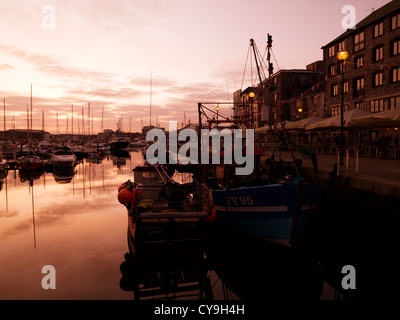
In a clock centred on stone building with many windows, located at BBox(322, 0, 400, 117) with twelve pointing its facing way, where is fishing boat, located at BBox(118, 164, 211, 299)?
The fishing boat is roughly at 11 o'clock from the stone building with many windows.

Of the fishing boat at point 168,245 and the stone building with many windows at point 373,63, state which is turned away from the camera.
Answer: the fishing boat

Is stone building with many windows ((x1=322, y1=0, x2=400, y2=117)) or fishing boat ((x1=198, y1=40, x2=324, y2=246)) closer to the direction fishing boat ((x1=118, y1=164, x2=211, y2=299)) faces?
the stone building with many windows

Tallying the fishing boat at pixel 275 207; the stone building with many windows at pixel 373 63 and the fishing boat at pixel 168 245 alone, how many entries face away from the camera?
1

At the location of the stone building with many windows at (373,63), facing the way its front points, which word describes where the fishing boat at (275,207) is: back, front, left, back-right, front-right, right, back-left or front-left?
front-left

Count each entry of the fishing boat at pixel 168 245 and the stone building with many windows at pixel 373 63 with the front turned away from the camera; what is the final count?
1

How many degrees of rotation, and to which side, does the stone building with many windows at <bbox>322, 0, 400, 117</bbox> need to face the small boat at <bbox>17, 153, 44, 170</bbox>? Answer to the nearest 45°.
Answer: approximately 45° to its right

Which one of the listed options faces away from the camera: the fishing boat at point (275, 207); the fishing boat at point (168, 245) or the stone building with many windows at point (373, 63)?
the fishing boat at point (168, 245)

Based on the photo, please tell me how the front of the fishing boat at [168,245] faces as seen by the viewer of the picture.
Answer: facing away from the viewer

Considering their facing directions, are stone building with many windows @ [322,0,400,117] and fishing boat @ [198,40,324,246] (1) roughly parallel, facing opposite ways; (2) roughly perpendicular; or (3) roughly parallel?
roughly perpendicular

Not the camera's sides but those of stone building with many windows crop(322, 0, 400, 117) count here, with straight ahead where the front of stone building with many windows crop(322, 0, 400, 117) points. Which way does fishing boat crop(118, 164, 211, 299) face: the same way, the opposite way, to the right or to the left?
to the right
